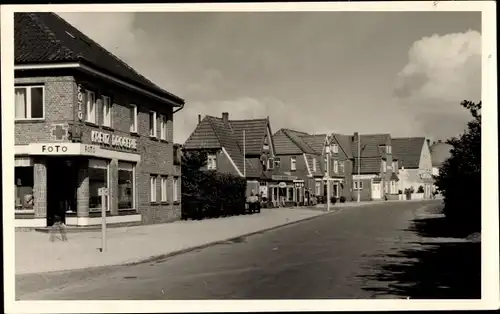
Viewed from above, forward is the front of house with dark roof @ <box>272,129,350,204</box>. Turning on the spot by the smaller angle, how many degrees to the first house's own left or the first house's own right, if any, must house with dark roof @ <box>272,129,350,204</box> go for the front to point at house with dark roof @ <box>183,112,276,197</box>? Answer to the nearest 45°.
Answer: approximately 45° to the first house's own right

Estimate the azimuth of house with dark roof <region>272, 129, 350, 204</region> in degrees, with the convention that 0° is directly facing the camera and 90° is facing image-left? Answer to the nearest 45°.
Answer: approximately 315°
